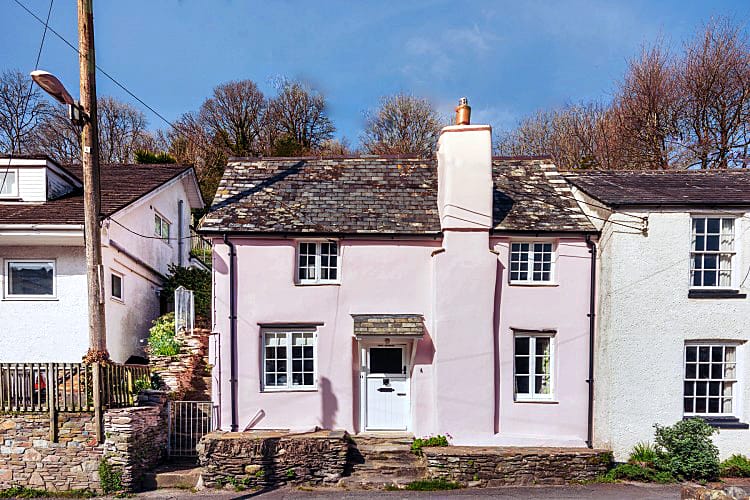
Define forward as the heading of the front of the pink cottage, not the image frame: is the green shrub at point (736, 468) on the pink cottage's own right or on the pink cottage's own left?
on the pink cottage's own left

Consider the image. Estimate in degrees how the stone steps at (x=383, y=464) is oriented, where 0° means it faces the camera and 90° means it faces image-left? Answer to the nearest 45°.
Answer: approximately 0°

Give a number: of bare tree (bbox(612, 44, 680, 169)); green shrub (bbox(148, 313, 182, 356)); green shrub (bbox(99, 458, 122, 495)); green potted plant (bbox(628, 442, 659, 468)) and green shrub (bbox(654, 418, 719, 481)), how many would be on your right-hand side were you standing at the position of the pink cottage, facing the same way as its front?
2

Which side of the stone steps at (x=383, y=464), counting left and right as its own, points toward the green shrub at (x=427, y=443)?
left

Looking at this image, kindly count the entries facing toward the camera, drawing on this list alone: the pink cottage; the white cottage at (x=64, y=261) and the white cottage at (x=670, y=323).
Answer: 3

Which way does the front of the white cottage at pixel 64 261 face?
toward the camera

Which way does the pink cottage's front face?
toward the camera

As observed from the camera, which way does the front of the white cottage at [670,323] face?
facing the viewer
